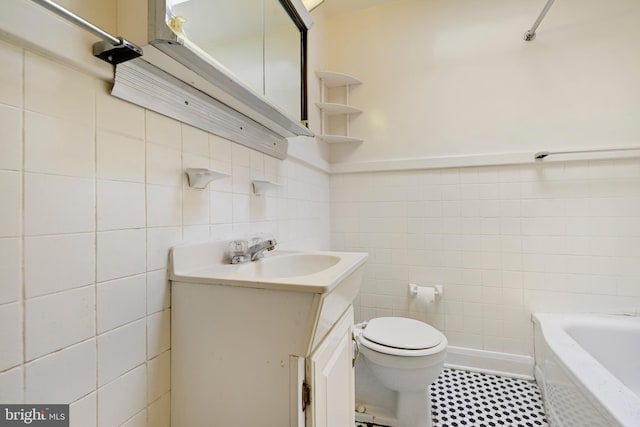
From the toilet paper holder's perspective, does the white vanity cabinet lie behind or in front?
in front

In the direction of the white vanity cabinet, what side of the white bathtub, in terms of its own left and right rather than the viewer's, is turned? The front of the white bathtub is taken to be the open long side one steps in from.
front

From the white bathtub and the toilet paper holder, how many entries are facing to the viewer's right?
0

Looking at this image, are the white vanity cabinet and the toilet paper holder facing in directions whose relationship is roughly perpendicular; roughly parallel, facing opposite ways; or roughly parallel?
roughly perpendicular

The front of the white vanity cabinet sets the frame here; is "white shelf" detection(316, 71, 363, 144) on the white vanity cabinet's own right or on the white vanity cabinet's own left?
on the white vanity cabinet's own left

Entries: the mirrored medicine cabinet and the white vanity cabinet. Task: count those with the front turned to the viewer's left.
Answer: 0

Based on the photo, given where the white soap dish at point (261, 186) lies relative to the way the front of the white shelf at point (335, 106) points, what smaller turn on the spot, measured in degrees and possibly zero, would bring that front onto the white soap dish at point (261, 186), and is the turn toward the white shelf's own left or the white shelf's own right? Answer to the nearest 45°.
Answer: approximately 45° to the white shelf's own right
